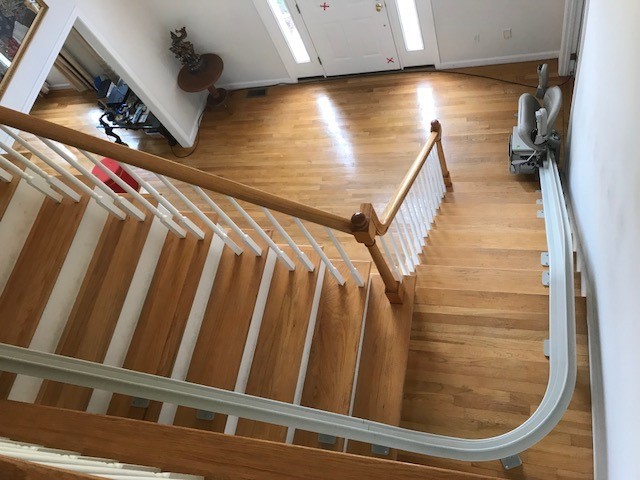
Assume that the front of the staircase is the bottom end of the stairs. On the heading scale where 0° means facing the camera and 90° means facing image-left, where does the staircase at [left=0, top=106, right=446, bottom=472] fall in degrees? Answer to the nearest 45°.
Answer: approximately 270°

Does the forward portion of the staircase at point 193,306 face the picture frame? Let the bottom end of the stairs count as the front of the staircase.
no

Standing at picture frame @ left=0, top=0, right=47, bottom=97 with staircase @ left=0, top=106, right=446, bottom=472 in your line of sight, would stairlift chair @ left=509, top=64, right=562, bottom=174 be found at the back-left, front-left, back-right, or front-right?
front-left

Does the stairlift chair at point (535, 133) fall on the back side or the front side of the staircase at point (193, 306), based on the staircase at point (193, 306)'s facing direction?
on the front side

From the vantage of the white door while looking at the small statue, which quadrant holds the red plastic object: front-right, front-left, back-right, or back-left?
front-left

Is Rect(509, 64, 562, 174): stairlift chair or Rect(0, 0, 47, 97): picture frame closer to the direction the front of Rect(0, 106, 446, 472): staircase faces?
the stairlift chair

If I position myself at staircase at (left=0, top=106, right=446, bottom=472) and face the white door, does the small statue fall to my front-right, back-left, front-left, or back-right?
front-left

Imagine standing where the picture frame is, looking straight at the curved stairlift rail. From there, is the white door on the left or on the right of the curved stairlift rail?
left
